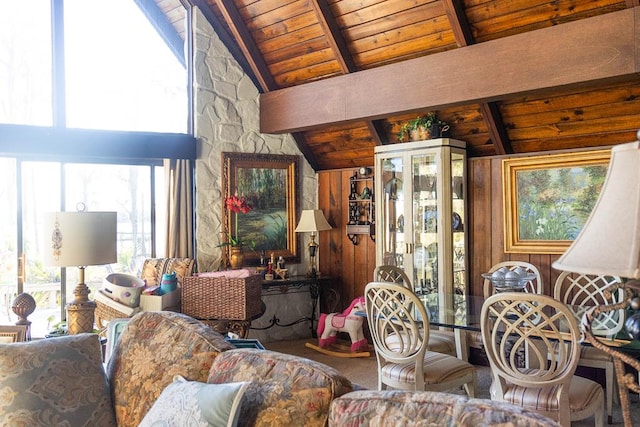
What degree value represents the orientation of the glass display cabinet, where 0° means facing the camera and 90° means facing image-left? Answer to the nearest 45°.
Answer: approximately 45°

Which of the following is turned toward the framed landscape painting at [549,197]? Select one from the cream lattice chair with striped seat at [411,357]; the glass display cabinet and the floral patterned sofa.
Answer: the cream lattice chair with striped seat

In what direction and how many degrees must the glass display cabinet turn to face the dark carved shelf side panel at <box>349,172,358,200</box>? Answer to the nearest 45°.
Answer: approximately 90° to its right

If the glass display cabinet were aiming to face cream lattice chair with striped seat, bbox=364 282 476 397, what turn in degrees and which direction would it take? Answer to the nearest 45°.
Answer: approximately 45° to its left

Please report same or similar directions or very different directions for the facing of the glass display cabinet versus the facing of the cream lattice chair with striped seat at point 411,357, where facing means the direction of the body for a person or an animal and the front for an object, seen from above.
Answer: very different directions

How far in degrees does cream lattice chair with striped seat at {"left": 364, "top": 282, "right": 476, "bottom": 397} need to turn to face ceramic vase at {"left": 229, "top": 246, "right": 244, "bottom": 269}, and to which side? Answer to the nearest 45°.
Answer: approximately 90° to its left

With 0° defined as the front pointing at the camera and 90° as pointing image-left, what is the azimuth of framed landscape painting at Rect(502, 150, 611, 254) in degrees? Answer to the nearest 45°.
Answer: approximately 45°

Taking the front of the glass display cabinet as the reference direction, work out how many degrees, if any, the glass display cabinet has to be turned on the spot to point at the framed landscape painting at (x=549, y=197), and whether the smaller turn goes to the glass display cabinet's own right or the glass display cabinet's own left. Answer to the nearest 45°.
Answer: approximately 135° to the glass display cabinet's own left

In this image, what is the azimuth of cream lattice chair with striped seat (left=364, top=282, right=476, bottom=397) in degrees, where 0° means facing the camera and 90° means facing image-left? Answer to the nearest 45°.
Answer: approximately 225°

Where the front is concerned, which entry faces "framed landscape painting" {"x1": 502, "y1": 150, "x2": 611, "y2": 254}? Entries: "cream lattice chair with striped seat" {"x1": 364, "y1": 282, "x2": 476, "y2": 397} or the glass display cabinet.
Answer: the cream lattice chair with striped seat
